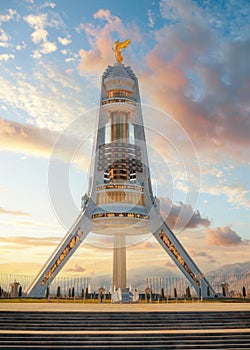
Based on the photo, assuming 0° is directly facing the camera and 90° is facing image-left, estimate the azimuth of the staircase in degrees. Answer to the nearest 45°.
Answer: approximately 0°

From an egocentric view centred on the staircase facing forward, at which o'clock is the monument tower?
The monument tower is roughly at 6 o'clock from the staircase.
